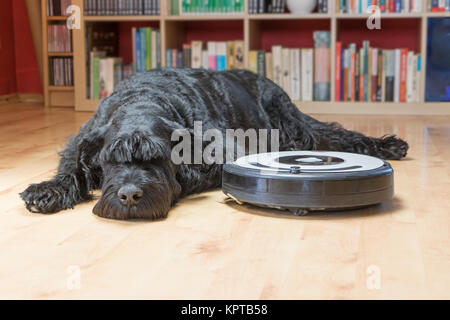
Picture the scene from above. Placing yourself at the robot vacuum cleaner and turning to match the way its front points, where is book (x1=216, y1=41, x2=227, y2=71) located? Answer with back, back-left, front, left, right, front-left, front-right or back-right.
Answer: back

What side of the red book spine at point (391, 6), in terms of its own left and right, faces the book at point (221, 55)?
right

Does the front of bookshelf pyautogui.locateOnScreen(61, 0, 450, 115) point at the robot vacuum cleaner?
yes

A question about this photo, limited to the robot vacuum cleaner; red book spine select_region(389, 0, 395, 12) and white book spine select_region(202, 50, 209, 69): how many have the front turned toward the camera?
3

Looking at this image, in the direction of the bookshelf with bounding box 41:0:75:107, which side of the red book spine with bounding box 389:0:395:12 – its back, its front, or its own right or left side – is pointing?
right

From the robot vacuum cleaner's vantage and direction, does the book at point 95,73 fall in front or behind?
behind

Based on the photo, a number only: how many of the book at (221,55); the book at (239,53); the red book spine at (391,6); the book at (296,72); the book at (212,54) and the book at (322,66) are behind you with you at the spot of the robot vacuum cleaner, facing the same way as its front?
6

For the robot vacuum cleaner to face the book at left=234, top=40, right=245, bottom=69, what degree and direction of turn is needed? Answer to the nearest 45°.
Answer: approximately 180°

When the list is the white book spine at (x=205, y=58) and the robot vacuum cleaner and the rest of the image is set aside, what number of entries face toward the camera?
2

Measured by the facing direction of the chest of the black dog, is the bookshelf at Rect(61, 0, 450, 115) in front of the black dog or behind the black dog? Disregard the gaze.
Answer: behind

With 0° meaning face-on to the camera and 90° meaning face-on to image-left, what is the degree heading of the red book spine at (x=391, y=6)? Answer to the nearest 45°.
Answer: approximately 0°

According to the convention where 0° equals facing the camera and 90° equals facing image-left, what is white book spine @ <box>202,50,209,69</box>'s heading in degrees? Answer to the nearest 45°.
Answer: approximately 0°
